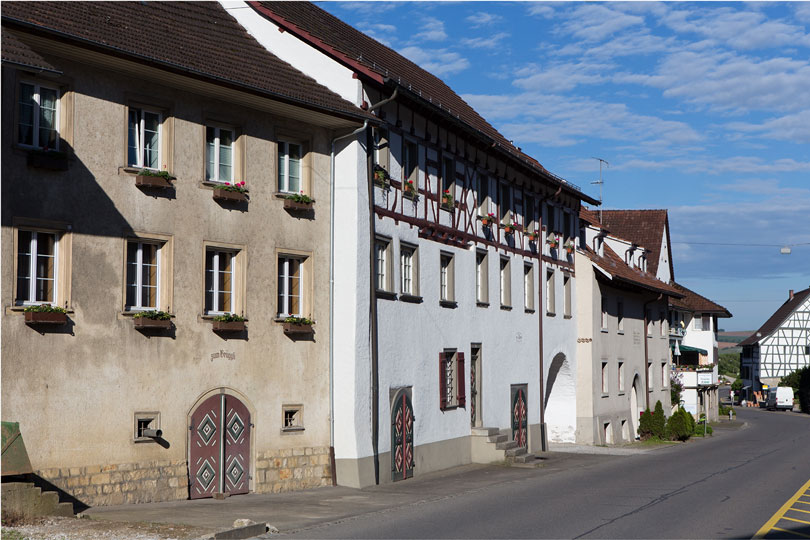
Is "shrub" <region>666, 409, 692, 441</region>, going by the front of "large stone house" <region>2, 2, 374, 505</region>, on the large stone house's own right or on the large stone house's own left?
on the large stone house's own left

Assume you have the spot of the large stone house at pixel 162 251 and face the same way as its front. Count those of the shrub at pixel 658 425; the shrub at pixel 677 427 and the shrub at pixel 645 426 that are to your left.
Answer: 3

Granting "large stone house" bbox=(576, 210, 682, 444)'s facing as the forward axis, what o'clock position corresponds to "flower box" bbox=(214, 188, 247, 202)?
The flower box is roughly at 2 o'clock from the large stone house.

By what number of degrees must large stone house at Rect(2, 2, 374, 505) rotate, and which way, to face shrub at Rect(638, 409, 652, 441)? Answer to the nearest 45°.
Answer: approximately 90° to its left

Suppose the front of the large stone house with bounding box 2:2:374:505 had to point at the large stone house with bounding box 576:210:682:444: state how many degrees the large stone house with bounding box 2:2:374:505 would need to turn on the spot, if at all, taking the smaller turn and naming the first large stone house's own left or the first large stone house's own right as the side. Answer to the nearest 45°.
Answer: approximately 90° to the first large stone house's own left

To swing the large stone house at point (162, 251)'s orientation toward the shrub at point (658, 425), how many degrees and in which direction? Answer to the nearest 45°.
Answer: approximately 90° to its left

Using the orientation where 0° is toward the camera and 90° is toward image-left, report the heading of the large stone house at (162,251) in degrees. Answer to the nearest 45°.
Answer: approximately 315°

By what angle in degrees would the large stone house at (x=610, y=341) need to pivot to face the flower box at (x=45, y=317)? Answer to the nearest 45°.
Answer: approximately 45° to its right

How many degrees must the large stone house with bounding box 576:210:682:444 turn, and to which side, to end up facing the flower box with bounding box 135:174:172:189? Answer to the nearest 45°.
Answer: approximately 45° to its right
